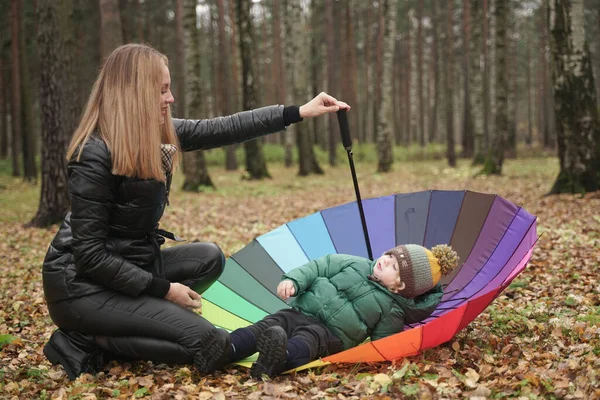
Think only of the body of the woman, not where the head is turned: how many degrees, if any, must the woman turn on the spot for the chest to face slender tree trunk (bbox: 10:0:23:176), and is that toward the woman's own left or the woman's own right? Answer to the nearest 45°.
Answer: approximately 90° to the woman's own left

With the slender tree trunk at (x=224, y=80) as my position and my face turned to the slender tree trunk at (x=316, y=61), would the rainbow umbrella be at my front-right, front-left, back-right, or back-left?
back-right

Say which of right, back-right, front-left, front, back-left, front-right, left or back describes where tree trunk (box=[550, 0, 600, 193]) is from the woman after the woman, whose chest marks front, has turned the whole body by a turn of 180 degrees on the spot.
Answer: back-right

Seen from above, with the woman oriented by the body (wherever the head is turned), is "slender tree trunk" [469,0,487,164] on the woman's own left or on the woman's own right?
on the woman's own left

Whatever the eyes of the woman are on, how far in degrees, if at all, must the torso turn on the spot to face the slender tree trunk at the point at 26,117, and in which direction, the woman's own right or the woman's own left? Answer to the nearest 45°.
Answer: approximately 90° to the woman's own left

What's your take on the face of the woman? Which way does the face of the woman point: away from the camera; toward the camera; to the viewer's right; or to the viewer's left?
to the viewer's right

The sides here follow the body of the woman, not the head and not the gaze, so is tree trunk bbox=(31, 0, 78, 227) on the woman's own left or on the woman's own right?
on the woman's own left

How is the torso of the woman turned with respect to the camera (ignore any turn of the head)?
to the viewer's right

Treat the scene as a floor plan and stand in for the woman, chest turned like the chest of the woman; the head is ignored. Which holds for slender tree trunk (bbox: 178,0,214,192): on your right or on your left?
on your left

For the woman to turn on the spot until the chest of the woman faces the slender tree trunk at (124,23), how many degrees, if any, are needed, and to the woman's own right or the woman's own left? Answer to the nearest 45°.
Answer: approximately 90° to the woman's own left

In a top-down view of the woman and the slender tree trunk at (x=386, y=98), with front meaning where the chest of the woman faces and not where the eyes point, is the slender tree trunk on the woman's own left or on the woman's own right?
on the woman's own left

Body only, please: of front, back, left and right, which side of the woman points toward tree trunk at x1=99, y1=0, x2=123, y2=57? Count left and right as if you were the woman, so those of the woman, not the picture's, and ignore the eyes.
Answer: left

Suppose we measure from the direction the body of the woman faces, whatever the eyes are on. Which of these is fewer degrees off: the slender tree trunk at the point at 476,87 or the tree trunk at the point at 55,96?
the slender tree trunk
